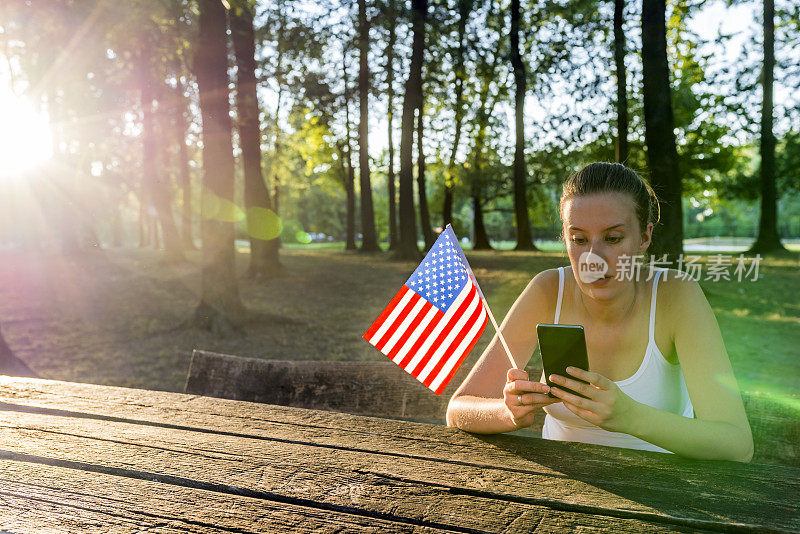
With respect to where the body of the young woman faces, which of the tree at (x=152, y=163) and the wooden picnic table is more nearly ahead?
the wooden picnic table

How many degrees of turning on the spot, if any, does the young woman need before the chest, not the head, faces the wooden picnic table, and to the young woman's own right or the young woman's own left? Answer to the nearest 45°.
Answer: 0° — they already face it

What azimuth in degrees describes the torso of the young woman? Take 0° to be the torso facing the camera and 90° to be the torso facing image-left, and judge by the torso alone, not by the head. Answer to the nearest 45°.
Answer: approximately 45°

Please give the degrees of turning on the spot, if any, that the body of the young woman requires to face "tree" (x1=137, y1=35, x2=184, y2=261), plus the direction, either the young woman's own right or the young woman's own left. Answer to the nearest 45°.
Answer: approximately 90° to the young woman's own right
